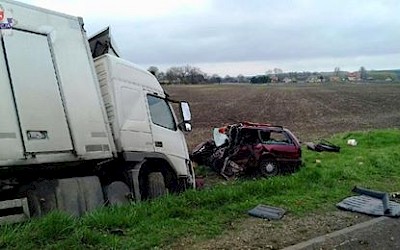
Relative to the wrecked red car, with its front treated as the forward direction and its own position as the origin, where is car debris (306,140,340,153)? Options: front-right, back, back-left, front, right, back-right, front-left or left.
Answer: back-right

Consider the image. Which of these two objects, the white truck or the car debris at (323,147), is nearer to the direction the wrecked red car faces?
the white truck

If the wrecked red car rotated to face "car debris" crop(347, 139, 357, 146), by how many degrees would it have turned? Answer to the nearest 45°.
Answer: approximately 135° to its right

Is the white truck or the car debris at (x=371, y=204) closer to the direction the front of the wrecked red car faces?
the white truck

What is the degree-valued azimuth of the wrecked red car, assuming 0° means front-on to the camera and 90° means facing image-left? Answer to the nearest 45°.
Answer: approximately 90°

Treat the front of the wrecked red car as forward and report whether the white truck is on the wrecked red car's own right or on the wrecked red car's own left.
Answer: on the wrecked red car's own left

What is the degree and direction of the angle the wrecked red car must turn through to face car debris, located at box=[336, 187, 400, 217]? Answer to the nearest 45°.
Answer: approximately 90° to its left

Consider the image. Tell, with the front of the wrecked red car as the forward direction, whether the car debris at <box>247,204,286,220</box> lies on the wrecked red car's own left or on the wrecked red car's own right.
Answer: on the wrecked red car's own left
